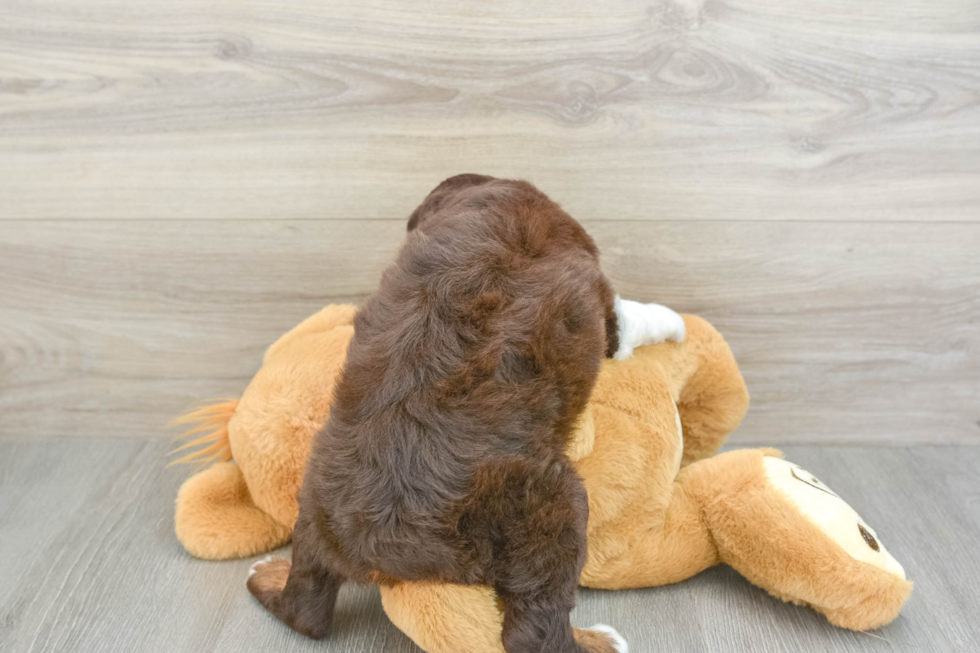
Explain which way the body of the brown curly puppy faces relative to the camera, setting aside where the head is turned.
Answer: away from the camera
